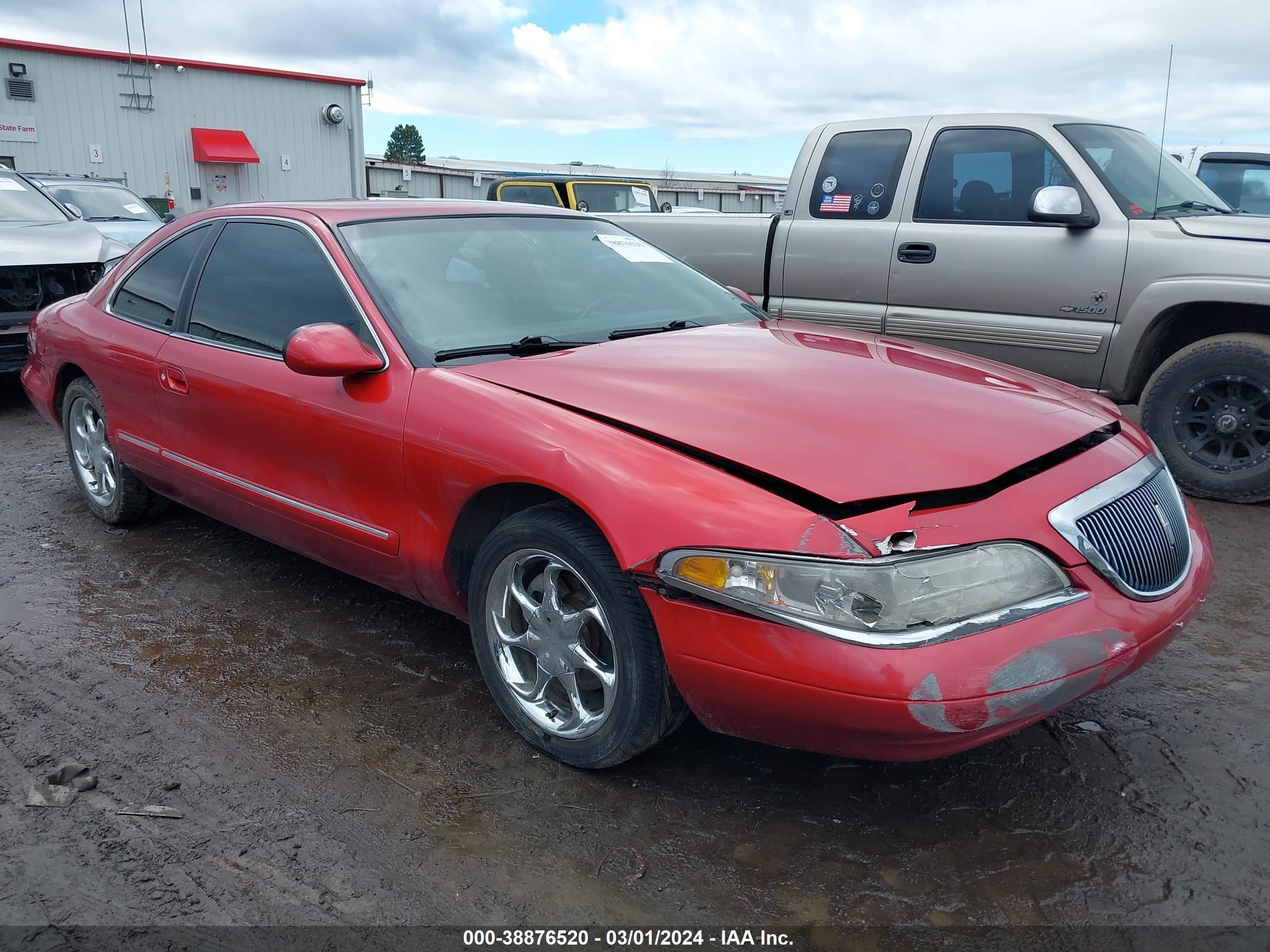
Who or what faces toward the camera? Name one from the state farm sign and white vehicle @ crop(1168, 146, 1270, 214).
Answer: the state farm sign

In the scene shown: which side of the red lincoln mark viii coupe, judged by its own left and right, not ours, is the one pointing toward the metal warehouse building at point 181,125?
back

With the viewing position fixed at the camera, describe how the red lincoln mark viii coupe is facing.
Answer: facing the viewer and to the right of the viewer

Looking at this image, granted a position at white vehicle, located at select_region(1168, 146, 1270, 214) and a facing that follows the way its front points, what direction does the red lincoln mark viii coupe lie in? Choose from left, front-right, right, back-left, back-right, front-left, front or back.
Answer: right

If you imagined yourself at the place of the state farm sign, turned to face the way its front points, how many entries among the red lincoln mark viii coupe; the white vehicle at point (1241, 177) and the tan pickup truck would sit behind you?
0

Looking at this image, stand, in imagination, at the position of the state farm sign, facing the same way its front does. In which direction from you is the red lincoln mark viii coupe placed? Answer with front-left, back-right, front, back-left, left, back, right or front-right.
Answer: front

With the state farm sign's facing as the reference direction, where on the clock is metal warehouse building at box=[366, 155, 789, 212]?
The metal warehouse building is roughly at 9 o'clock from the state farm sign.

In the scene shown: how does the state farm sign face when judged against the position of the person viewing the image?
facing the viewer

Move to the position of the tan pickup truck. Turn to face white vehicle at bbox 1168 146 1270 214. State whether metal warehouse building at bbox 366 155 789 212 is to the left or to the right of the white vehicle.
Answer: left

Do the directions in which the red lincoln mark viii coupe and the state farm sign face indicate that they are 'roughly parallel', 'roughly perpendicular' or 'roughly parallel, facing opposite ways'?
roughly parallel

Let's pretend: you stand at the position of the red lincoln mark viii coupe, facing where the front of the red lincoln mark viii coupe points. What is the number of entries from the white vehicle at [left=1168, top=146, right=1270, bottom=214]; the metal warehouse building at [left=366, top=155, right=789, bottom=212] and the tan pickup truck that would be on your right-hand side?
0

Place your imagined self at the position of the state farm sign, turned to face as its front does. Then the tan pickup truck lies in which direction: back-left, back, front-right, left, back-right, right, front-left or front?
front

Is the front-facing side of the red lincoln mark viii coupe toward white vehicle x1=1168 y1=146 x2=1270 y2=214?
no
